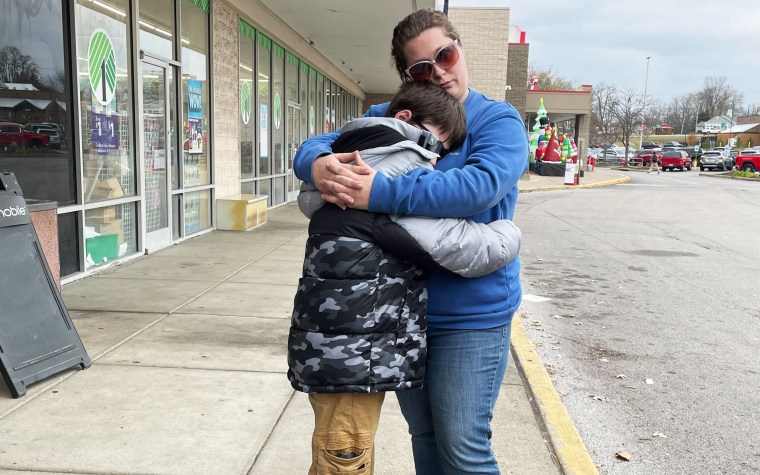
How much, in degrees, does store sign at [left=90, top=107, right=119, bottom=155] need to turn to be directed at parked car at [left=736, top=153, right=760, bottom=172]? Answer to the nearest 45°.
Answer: approximately 90° to its left

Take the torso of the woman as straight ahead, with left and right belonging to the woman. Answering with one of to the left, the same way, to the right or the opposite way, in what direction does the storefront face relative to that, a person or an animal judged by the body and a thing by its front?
to the left

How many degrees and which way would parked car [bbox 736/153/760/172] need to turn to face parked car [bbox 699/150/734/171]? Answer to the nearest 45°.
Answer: approximately 135° to its right

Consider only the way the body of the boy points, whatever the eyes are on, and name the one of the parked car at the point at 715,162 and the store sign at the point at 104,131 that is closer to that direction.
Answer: the parked car

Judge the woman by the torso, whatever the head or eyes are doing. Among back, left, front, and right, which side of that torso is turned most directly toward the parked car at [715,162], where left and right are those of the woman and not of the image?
back

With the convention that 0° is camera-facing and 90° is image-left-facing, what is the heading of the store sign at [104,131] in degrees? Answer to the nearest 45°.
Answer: approximately 315°

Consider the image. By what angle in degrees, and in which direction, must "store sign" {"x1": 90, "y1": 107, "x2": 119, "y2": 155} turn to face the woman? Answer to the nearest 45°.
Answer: approximately 45° to its right

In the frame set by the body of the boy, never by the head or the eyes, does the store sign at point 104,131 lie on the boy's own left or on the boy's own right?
on the boy's own left

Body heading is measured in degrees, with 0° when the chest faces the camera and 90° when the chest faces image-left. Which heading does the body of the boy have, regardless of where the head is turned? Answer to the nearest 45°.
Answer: approximately 225°

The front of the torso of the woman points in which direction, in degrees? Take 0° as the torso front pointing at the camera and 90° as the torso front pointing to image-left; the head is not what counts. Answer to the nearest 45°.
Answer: approximately 45°
